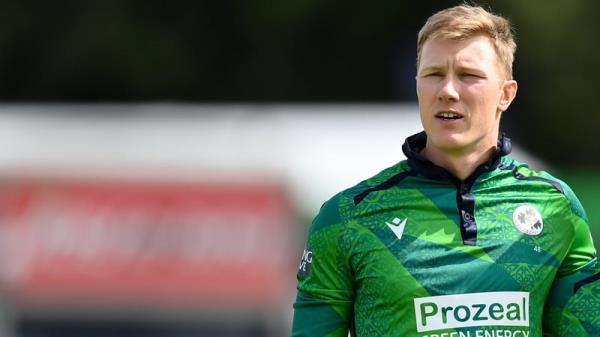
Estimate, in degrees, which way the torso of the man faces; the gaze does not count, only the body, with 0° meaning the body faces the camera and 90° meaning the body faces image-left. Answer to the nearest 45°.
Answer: approximately 0°

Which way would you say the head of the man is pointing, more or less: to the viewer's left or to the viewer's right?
to the viewer's left

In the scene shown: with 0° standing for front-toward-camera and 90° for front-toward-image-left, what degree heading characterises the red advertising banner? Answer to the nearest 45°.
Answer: approximately 0°
